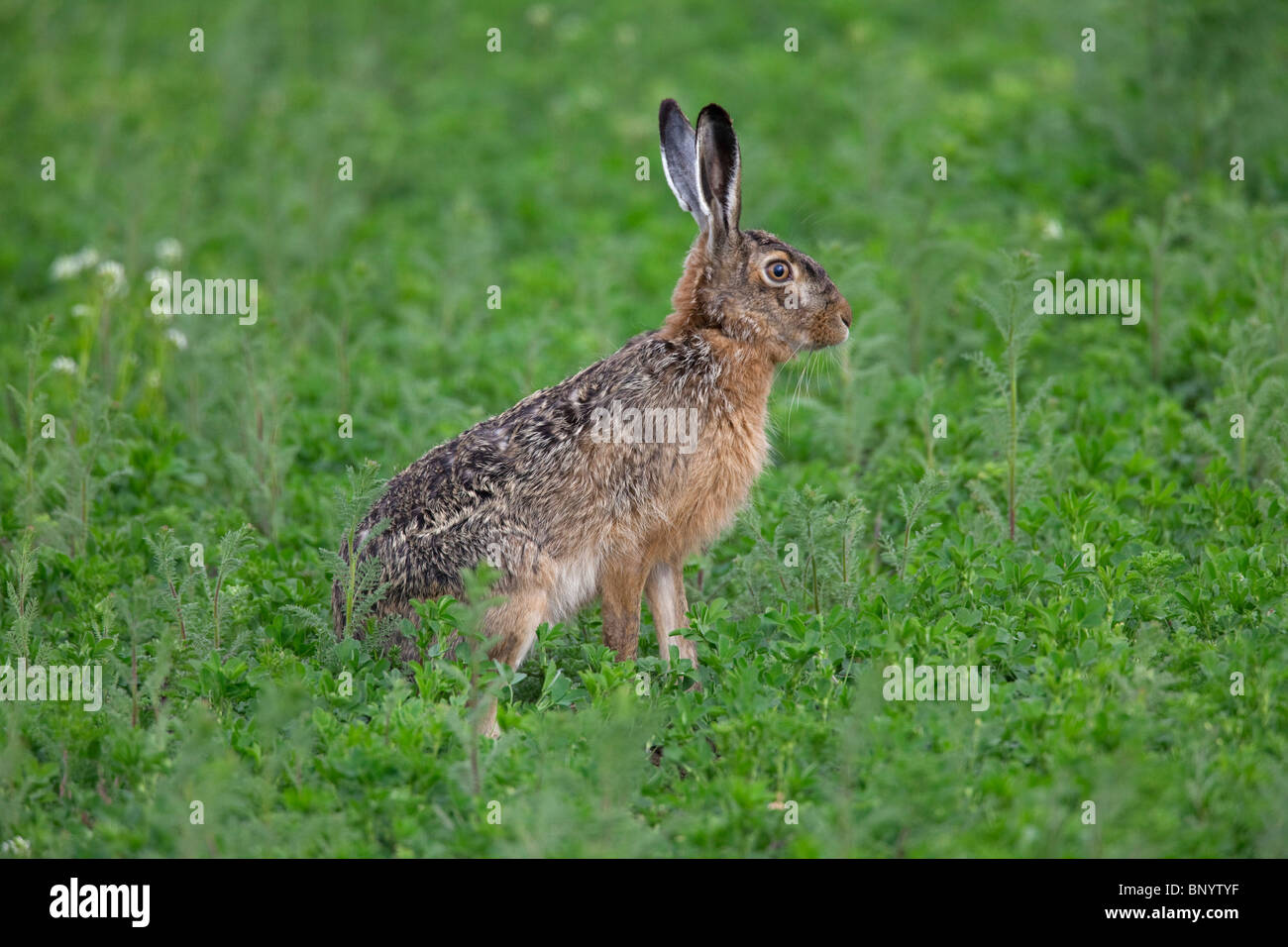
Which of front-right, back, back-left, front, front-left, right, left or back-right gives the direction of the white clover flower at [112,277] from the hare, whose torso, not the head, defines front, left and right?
back-left

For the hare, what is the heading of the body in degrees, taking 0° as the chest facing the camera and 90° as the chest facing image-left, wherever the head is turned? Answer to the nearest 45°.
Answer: approximately 270°

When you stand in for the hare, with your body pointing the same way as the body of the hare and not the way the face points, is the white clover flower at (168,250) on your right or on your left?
on your left
